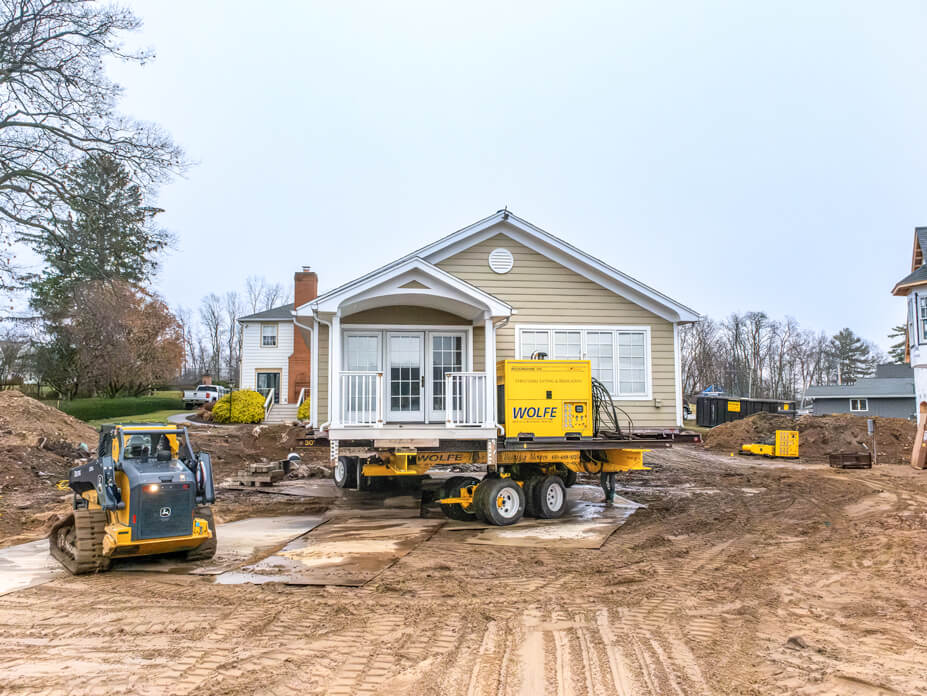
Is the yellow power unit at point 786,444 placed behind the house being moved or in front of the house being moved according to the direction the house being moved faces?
behind

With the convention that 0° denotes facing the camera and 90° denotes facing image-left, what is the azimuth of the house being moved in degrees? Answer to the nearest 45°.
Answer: approximately 0°

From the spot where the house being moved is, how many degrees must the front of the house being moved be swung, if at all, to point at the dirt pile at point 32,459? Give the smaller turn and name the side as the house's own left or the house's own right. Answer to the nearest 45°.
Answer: approximately 90° to the house's own right

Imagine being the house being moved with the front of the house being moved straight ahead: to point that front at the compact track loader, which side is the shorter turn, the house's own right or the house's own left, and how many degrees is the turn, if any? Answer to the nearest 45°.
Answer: approximately 45° to the house's own right

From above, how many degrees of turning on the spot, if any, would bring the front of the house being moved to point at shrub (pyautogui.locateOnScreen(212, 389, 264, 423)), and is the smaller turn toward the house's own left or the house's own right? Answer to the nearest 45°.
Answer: approximately 135° to the house's own right

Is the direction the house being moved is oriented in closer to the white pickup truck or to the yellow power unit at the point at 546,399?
the yellow power unit

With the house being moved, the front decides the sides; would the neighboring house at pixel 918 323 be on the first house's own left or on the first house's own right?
on the first house's own left

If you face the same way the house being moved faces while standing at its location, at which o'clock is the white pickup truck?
The white pickup truck is roughly at 5 o'clock from the house being moved.

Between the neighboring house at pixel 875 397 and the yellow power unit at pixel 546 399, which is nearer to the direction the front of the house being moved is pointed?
the yellow power unit
